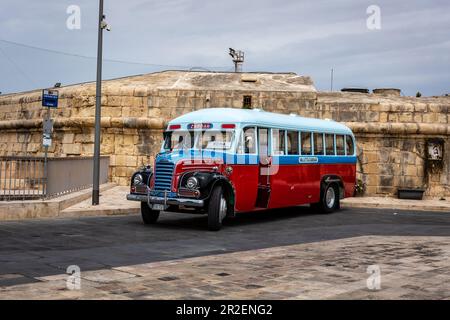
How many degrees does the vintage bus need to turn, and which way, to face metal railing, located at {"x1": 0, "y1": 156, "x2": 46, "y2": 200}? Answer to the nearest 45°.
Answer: approximately 45° to its right

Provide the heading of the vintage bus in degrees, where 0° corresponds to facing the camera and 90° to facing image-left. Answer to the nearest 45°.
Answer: approximately 45°

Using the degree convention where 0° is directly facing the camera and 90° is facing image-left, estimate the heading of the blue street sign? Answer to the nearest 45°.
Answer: approximately 0°

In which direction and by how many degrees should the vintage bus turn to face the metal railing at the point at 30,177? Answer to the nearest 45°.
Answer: approximately 45° to its right

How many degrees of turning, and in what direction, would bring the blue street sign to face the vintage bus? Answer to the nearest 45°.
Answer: approximately 45° to its left
